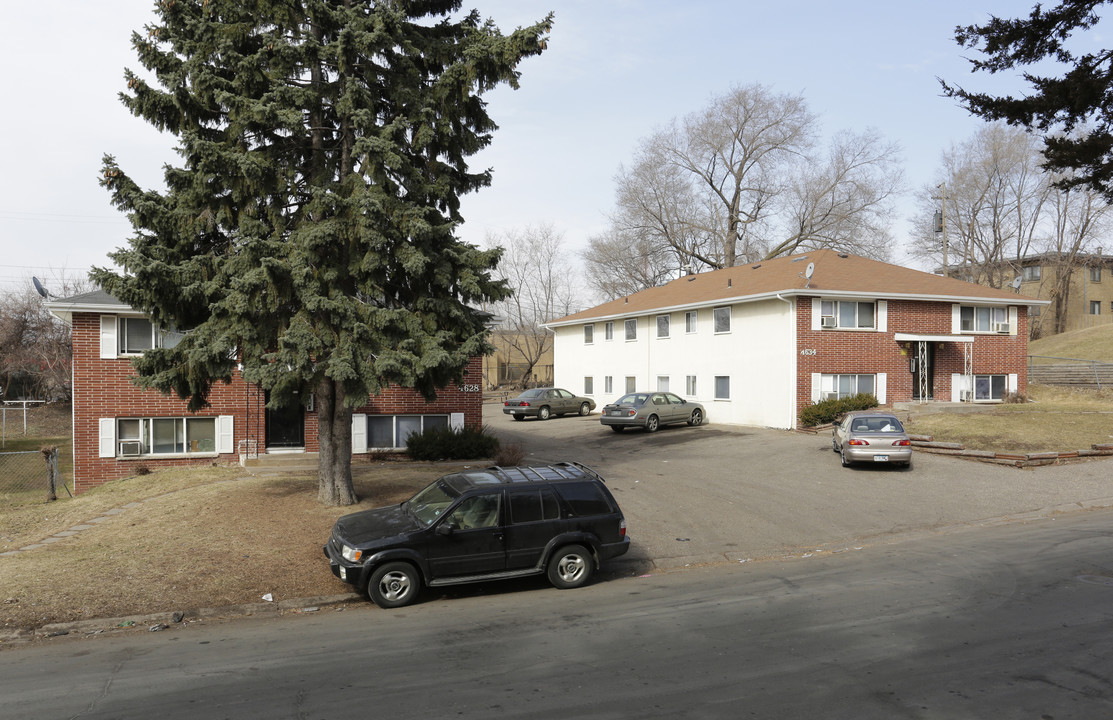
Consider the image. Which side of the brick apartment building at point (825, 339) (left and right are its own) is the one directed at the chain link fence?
right

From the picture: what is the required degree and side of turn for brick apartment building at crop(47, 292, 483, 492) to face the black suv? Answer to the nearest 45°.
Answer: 0° — it already faces it

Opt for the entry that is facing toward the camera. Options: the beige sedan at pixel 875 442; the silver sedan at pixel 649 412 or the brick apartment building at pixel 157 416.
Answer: the brick apartment building

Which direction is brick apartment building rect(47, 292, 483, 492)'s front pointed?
toward the camera

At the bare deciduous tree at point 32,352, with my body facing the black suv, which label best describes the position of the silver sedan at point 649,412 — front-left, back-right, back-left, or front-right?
front-left

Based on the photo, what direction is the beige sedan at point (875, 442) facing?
away from the camera

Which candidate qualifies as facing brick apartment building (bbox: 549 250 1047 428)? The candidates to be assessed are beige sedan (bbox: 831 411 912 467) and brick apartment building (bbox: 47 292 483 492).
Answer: the beige sedan

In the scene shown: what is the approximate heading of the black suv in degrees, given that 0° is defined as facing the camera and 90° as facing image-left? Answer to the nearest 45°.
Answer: approximately 90°

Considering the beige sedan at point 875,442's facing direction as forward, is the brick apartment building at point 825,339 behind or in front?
in front

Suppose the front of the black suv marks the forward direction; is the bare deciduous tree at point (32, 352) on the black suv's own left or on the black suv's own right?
on the black suv's own right
